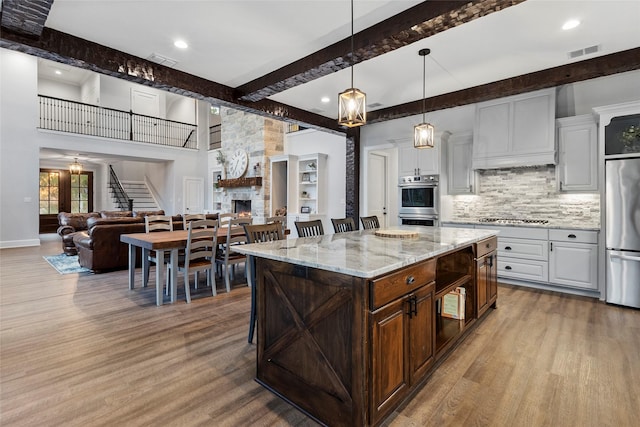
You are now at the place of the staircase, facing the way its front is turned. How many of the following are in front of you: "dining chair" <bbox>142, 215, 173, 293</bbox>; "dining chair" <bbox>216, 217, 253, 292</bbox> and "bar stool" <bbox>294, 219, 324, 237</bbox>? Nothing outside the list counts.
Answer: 3

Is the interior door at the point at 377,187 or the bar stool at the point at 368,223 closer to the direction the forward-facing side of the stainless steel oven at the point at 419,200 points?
the bar stool

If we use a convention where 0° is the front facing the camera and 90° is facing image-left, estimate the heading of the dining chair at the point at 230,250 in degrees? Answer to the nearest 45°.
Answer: approximately 135°

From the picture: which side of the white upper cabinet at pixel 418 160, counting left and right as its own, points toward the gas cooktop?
left

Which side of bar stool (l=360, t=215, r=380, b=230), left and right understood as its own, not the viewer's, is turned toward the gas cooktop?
left

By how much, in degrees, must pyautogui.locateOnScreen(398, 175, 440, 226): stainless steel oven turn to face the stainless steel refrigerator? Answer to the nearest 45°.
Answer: approximately 45° to its left

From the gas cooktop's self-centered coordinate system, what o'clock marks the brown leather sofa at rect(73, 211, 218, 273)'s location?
The brown leather sofa is roughly at 2 o'clock from the gas cooktop.

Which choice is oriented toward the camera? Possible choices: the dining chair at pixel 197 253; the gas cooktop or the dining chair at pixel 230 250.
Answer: the gas cooktop

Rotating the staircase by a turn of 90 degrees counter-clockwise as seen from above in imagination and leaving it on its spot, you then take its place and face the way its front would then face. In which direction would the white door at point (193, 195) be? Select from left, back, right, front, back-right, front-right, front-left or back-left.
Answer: front-right

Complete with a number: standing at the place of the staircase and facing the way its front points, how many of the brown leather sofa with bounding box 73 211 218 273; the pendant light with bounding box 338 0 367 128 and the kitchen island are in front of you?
3

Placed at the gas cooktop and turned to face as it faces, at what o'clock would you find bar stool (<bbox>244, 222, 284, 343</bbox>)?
The bar stool is roughly at 1 o'clock from the gas cooktop.
